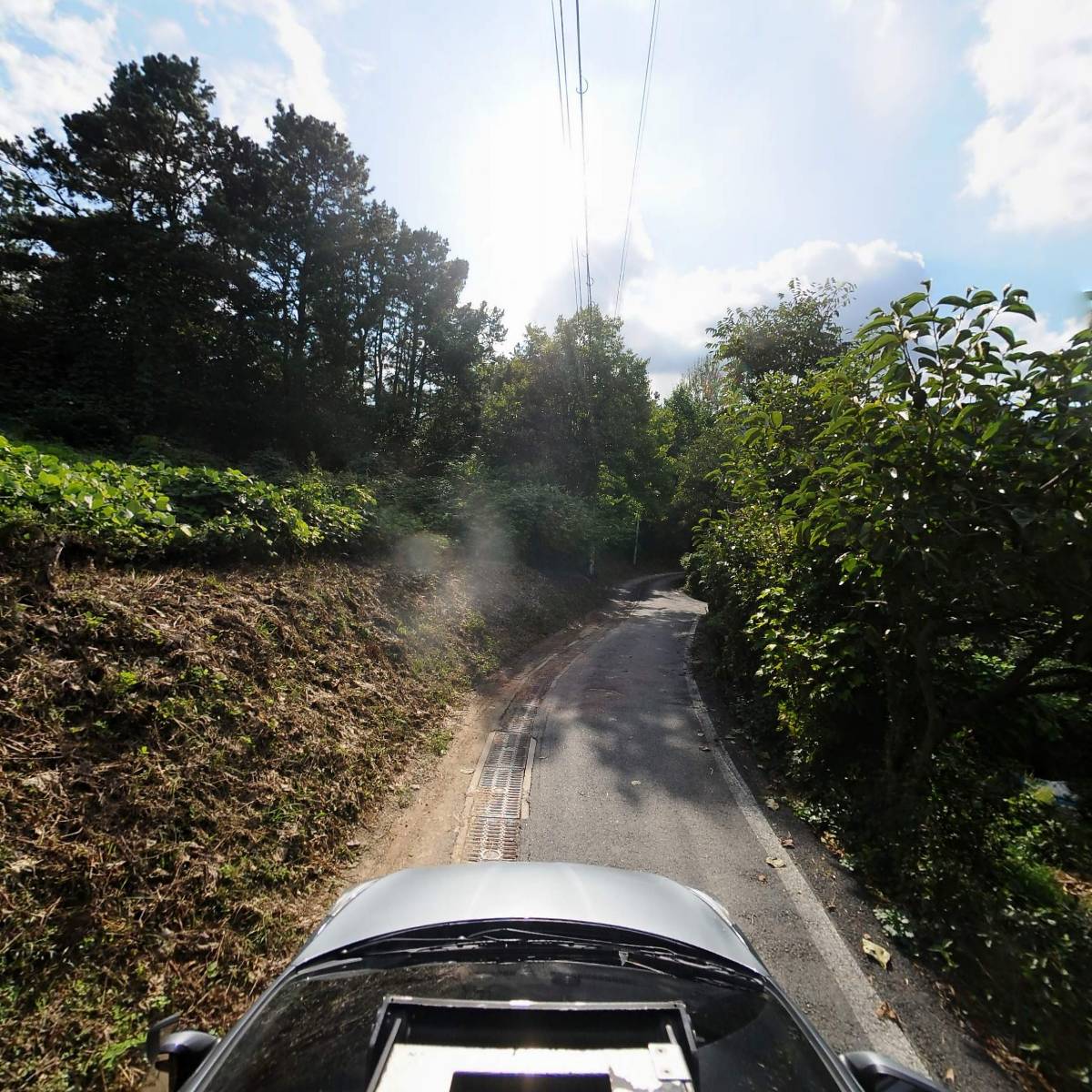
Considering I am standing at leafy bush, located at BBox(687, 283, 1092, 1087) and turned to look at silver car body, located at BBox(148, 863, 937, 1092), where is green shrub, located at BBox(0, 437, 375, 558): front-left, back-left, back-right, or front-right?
front-right

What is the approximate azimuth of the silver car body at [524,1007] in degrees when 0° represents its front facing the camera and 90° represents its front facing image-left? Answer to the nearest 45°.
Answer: approximately 180°

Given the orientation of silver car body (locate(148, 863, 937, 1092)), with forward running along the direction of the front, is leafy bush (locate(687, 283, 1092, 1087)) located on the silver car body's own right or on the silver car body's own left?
on the silver car body's own right

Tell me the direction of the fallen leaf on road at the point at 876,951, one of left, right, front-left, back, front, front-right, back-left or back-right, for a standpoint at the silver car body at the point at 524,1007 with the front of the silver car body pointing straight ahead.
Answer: front-right

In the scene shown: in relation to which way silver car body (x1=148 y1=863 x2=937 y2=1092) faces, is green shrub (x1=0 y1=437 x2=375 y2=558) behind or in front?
in front

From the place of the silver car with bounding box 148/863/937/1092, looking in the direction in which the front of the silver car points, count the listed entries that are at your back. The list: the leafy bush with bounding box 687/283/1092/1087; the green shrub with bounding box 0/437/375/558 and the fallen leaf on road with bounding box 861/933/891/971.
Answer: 0
